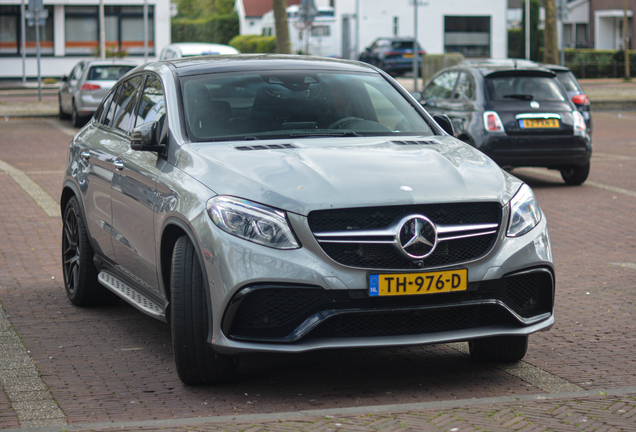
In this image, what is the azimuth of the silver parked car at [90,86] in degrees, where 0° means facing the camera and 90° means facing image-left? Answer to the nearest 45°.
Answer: approximately 135°

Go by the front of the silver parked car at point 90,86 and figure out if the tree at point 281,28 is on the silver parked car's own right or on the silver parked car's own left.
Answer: on the silver parked car's own right

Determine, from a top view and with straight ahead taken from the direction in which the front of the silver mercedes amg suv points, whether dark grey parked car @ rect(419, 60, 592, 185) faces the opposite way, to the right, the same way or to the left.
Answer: the opposite way

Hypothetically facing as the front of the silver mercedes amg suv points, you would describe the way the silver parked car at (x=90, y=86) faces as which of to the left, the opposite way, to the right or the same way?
the opposite way

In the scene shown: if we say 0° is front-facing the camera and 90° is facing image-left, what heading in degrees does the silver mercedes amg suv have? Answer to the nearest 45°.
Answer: approximately 315°

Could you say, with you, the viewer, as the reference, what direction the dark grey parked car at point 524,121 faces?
facing away from the viewer and to the left of the viewer
